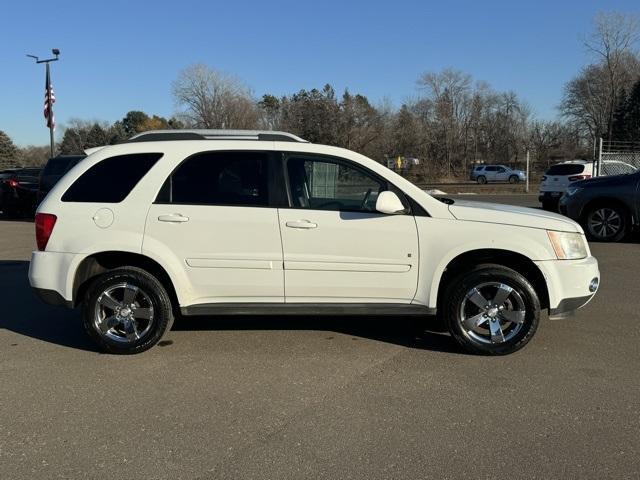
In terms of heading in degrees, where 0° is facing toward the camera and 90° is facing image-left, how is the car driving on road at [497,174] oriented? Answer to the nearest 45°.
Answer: approximately 270°

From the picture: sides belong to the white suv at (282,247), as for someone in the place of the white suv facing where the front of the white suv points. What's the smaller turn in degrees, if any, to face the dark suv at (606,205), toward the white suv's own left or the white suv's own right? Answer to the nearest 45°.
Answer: approximately 45° to the white suv's own left

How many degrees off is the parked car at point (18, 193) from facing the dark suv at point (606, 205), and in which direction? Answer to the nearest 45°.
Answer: approximately 90° to its right

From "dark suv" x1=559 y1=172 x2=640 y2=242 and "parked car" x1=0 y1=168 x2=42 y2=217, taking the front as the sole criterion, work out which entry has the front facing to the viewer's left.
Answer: the dark suv

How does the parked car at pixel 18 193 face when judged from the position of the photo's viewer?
facing away from the viewer and to the right of the viewer

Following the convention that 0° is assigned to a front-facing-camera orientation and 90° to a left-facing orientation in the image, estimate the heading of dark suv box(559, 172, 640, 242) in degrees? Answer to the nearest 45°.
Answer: approximately 90°

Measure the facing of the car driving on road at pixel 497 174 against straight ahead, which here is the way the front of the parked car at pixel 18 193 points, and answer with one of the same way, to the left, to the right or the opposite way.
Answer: to the right

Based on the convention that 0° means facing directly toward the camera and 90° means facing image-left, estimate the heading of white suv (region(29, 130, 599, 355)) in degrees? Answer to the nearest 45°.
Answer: approximately 270°

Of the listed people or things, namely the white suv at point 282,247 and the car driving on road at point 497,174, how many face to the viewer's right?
2

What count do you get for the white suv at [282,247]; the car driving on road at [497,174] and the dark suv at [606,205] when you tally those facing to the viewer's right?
2

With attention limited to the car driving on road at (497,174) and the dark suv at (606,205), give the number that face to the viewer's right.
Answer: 1
